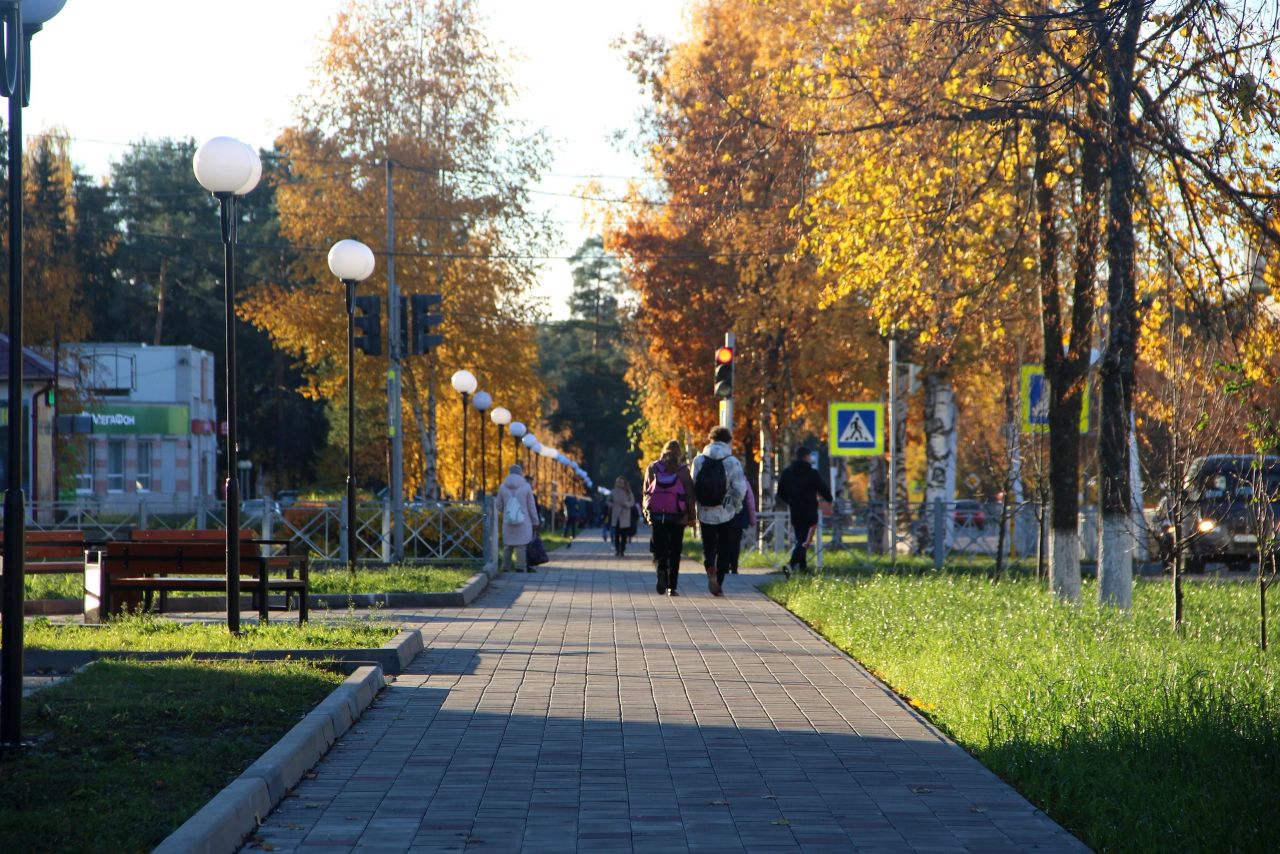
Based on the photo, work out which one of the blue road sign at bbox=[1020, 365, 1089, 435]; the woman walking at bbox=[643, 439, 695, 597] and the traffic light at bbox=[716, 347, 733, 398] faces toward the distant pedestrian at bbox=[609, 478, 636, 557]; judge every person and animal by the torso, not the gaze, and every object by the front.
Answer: the woman walking

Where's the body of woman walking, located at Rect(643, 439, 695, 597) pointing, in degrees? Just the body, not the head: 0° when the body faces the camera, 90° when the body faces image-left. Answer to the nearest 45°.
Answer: approximately 180°

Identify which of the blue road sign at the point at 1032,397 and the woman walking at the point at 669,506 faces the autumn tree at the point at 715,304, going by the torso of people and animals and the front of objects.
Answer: the woman walking

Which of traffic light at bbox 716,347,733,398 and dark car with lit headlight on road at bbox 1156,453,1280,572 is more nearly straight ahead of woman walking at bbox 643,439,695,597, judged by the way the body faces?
the traffic light

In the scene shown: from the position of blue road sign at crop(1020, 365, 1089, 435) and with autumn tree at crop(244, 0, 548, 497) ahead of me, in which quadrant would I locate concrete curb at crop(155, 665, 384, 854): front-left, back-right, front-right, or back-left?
back-left

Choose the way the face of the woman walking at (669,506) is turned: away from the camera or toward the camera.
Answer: away from the camera

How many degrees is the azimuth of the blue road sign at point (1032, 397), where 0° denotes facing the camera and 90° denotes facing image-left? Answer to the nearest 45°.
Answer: approximately 0°

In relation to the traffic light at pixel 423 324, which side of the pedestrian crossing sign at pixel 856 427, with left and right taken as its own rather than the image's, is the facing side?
right

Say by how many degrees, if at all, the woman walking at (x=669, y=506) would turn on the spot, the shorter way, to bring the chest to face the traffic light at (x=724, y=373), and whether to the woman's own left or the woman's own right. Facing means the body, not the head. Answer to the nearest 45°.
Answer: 0° — they already face it

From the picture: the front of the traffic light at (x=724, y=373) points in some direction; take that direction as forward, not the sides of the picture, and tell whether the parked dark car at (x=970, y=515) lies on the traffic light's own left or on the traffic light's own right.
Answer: on the traffic light's own left
